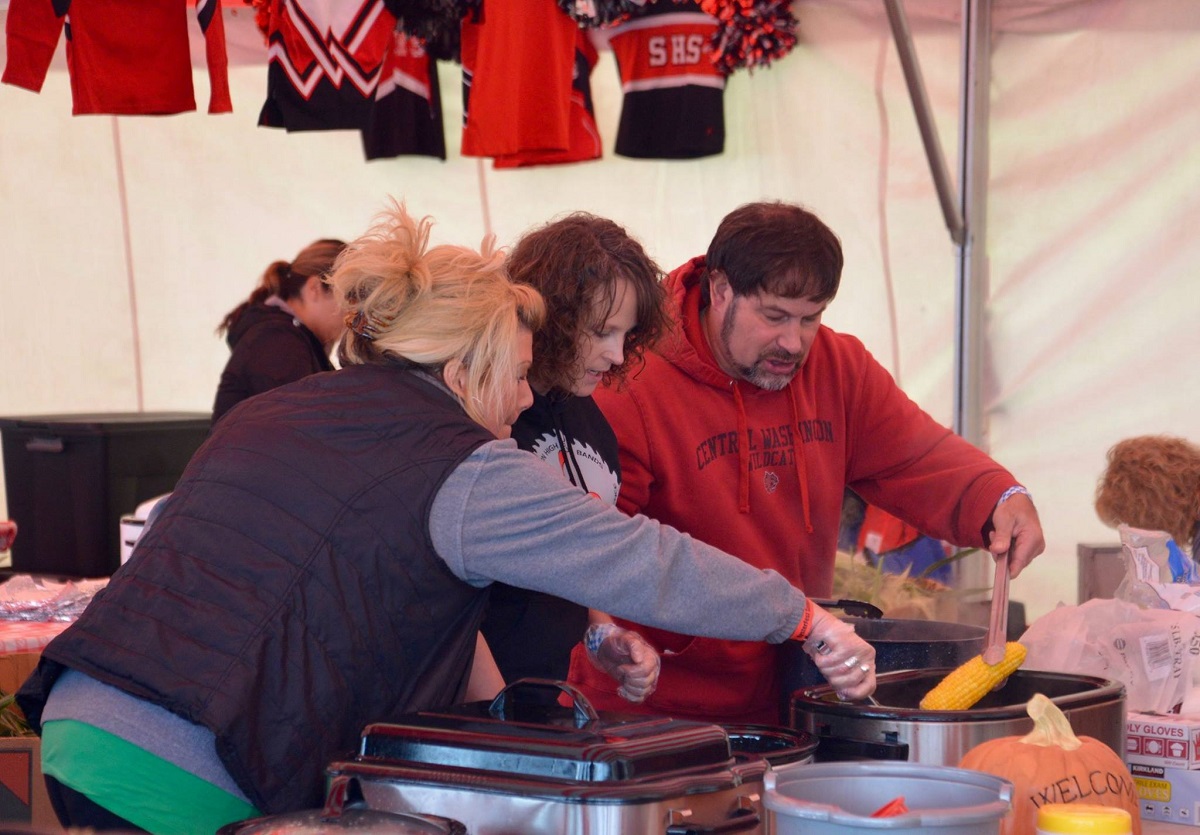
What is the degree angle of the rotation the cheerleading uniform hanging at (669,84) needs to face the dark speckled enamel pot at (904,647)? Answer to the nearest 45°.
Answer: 0° — it already faces it

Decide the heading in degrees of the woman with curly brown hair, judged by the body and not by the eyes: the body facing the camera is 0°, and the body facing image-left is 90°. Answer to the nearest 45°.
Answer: approximately 315°

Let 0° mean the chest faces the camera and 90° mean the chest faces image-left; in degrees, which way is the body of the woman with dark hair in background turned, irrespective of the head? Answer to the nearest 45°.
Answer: approximately 270°

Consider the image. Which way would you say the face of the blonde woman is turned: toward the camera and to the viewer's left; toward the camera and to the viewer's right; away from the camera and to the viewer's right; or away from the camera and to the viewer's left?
away from the camera and to the viewer's right

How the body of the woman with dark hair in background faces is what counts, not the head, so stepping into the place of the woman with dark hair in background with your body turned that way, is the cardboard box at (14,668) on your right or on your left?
on your right

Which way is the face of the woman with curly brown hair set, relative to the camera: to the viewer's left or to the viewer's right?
to the viewer's right

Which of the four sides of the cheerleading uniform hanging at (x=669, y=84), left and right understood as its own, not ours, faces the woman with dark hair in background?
right

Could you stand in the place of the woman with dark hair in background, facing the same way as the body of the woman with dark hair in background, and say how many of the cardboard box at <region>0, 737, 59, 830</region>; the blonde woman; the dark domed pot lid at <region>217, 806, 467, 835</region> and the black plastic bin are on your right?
3

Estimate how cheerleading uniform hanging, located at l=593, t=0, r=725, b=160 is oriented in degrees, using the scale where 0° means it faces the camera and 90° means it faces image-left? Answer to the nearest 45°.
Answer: approximately 0°
